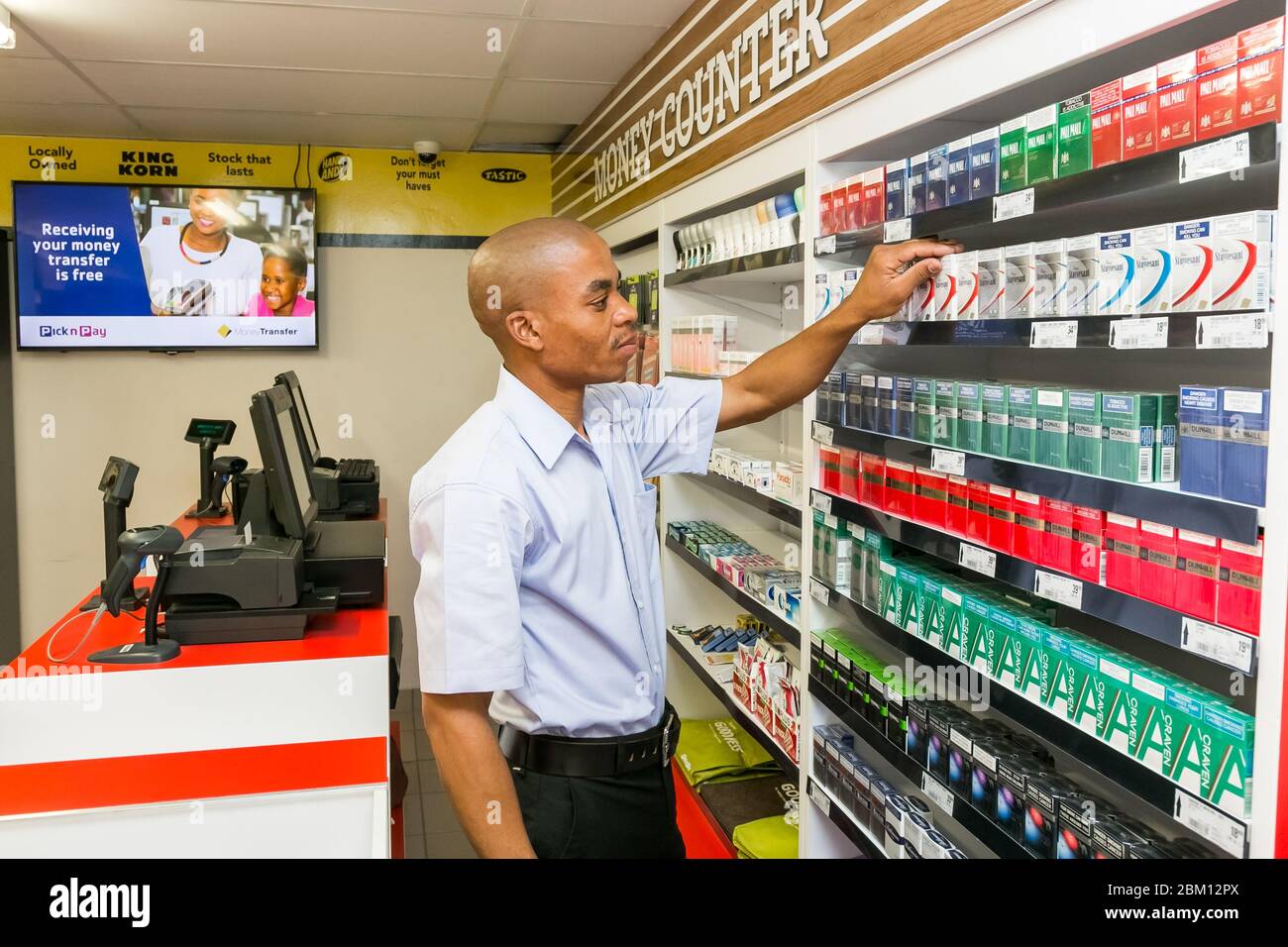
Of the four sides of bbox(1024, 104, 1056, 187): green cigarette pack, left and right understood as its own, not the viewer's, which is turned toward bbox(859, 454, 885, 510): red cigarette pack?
right

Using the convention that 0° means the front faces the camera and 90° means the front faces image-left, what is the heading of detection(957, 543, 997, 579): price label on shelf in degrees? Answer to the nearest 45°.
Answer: approximately 45°

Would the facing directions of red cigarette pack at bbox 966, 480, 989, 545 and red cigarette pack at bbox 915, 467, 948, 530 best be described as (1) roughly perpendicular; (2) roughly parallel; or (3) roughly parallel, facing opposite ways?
roughly parallel

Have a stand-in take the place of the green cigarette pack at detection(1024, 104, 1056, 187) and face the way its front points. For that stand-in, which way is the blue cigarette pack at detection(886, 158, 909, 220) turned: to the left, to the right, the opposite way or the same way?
the same way

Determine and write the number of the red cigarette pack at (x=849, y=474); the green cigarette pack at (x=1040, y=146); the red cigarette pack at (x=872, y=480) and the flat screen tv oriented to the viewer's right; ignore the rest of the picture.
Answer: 0

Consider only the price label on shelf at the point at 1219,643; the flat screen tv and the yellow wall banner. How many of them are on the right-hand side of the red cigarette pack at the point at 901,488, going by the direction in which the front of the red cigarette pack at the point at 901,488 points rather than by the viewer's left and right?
2

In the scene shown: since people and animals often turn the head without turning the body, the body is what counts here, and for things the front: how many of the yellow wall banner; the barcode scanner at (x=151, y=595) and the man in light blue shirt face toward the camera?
1

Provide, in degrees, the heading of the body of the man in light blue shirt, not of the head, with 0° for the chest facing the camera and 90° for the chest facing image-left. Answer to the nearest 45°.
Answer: approximately 270°

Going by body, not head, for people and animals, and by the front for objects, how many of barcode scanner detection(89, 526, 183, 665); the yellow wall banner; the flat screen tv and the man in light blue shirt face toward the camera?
2

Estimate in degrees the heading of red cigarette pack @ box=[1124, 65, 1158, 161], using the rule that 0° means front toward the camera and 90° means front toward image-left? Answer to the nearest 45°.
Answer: approximately 45°

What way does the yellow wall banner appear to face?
toward the camera

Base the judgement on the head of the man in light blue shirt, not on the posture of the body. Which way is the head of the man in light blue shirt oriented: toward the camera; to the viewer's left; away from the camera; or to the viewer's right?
to the viewer's right

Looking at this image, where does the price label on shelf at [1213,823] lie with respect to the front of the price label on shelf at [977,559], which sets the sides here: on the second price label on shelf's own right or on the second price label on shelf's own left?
on the second price label on shelf's own left

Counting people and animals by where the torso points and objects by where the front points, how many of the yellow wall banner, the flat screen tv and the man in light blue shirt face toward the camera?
2
